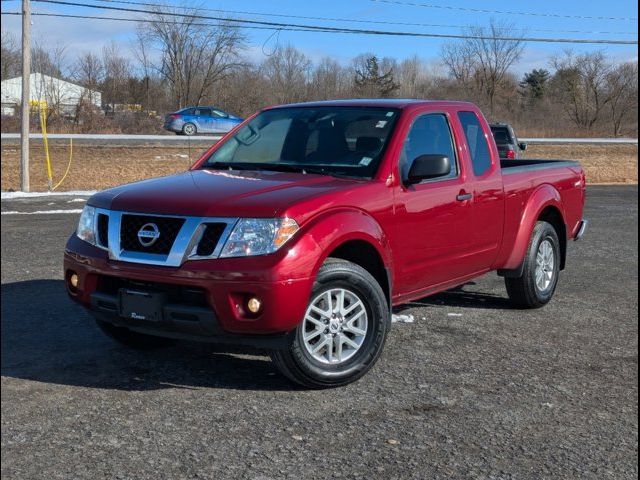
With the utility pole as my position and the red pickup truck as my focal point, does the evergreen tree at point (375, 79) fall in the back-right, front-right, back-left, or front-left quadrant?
back-left

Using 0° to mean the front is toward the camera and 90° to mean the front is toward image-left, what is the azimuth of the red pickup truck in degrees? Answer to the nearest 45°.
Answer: approximately 45°

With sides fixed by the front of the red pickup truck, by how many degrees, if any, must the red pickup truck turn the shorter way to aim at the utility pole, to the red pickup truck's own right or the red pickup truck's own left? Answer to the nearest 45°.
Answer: approximately 90° to the red pickup truck's own right

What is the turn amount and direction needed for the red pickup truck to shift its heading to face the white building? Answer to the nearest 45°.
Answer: approximately 135° to its right

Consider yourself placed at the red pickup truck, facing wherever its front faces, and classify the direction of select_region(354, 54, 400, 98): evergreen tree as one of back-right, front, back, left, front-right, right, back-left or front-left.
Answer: back-right

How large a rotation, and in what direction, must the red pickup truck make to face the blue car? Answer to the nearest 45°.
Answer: approximately 135° to its right
